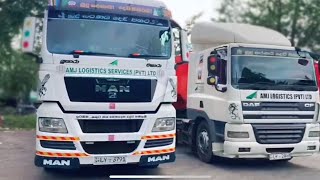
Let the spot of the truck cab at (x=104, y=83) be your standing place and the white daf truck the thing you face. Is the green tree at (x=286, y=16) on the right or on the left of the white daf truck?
left

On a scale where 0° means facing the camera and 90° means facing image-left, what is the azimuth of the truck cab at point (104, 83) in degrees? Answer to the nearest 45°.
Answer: approximately 0°

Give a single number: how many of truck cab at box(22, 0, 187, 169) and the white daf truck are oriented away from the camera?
0

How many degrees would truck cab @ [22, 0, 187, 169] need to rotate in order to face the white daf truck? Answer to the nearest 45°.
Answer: approximately 90° to its left

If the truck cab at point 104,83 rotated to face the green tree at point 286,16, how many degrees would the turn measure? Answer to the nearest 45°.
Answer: approximately 135° to its left

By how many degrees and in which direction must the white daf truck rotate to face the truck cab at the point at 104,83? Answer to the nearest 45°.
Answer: approximately 90° to its right

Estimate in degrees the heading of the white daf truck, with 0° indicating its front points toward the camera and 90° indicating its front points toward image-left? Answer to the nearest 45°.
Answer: approximately 315°

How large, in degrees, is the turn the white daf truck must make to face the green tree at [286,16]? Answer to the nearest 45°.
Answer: approximately 135° to its left
